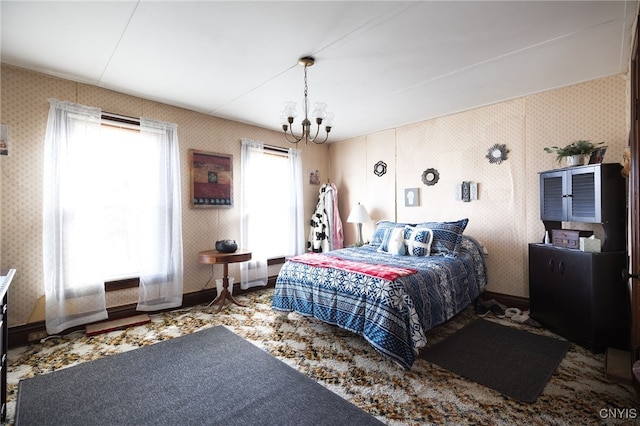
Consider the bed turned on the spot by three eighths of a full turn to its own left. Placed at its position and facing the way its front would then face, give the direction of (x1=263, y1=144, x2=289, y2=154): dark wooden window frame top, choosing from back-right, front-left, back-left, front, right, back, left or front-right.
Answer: back-left

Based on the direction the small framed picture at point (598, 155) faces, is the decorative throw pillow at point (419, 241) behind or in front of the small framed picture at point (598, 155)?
in front

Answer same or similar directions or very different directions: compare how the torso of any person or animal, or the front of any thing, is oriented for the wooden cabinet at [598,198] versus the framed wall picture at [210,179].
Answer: very different directions

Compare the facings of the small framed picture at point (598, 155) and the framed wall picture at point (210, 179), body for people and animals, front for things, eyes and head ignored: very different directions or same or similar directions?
very different directions

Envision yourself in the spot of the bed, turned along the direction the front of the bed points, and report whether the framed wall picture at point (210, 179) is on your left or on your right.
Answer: on your right

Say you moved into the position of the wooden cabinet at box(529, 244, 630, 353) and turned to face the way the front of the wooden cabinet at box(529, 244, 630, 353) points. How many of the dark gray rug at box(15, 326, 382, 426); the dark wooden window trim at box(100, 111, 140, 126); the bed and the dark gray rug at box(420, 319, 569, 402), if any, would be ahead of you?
4

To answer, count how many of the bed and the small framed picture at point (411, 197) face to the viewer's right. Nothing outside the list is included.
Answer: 0

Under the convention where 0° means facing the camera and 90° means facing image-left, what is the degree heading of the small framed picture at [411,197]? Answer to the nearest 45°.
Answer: approximately 45°

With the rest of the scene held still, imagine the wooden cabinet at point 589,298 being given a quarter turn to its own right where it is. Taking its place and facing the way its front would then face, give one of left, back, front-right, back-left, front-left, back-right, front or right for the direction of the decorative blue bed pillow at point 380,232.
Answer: front-left

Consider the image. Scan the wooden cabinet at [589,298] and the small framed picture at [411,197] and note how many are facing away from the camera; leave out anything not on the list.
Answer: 0

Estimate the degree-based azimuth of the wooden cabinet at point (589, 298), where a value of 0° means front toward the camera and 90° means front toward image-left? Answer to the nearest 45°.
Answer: approximately 45°

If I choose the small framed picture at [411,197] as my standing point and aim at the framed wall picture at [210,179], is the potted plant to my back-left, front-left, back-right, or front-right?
back-left

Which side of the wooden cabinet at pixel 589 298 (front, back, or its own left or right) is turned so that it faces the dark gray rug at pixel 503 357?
front

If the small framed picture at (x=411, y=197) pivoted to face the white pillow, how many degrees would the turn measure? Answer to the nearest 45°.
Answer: approximately 45° to its left

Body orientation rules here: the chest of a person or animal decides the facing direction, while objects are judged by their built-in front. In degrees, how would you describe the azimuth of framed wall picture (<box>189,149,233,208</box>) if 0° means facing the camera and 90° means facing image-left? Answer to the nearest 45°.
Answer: approximately 315°
